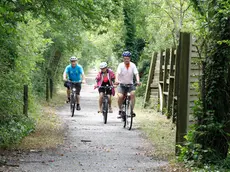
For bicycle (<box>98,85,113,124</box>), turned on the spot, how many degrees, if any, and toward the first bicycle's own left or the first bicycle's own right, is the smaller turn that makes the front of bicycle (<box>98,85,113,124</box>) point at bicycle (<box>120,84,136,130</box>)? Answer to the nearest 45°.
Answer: approximately 45° to the first bicycle's own left

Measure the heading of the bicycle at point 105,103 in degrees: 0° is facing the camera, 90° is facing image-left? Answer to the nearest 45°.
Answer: approximately 0°

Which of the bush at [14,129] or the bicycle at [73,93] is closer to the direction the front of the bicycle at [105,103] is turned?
the bush

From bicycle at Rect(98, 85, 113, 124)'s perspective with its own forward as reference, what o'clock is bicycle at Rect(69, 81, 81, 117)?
bicycle at Rect(69, 81, 81, 117) is roughly at 5 o'clock from bicycle at Rect(98, 85, 113, 124).

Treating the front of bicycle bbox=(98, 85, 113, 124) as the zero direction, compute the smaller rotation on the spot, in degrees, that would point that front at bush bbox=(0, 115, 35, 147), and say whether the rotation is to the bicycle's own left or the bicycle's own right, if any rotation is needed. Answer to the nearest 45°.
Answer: approximately 45° to the bicycle's own right

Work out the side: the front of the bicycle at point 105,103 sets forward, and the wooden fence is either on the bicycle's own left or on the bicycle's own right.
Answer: on the bicycle's own left
